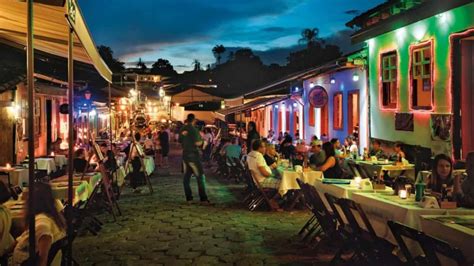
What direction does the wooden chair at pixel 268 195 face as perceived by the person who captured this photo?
facing to the right of the viewer

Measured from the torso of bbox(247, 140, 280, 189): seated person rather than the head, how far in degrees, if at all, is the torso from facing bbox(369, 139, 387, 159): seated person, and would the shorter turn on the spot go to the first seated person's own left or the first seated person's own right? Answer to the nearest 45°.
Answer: approximately 45° to the first seated person's own left

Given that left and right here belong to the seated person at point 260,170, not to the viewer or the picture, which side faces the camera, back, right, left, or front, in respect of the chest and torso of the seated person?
right

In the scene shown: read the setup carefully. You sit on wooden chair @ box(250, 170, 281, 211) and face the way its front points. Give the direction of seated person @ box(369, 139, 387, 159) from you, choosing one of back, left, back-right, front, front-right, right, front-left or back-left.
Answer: front-left

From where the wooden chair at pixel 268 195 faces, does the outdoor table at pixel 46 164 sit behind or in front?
behind

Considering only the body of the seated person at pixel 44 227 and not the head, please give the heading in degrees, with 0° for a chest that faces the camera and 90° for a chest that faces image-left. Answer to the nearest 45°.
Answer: approximately 135°

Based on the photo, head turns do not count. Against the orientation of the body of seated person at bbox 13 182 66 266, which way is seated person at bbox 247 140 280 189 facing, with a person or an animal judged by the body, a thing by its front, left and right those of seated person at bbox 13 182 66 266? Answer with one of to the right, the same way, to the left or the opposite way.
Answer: the opposite way

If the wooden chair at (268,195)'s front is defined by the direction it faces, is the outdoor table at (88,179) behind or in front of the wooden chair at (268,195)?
behind

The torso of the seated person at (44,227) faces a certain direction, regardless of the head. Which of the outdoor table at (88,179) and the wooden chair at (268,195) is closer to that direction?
the outdoor table

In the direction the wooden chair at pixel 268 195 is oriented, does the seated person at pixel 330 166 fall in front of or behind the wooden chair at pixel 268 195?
in front

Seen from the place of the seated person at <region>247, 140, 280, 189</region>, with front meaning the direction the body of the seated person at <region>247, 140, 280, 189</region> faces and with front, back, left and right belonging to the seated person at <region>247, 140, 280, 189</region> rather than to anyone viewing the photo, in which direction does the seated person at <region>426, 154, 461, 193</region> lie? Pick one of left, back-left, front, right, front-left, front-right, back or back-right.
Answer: front-right

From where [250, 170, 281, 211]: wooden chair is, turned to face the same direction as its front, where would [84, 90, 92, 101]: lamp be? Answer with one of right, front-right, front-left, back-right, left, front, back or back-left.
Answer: back-left
